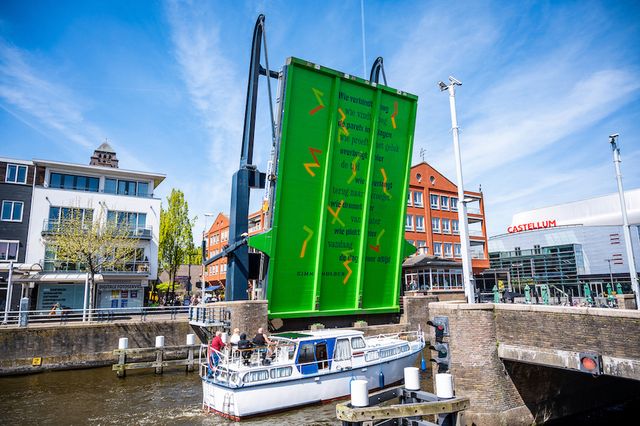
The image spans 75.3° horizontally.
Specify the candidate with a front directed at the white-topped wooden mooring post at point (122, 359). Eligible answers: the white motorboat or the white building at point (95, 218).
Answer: the white building

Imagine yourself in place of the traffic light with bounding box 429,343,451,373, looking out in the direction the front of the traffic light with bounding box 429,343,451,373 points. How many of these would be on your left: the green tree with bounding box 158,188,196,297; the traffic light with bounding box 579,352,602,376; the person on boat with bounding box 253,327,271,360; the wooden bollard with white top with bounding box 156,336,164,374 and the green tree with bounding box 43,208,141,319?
1

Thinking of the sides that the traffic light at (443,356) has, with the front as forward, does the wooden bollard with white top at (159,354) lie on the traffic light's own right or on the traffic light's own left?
on the traffic light's own right

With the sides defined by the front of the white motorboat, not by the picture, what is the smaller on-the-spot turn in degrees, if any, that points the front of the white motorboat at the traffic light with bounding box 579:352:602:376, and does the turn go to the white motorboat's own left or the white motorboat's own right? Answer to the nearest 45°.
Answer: approximately 90° to the white motorboat's own right

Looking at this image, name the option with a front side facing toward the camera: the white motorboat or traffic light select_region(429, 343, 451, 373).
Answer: the traffic light

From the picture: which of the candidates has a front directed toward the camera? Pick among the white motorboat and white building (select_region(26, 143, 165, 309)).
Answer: the white building

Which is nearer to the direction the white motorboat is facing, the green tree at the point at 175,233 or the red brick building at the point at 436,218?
the red brick building

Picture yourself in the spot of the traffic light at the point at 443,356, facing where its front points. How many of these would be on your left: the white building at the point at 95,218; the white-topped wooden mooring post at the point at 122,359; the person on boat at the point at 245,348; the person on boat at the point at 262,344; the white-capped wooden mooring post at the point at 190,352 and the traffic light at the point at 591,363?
1

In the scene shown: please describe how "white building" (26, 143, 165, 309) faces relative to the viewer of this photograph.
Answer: facing the viewer

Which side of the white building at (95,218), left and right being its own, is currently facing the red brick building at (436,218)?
left

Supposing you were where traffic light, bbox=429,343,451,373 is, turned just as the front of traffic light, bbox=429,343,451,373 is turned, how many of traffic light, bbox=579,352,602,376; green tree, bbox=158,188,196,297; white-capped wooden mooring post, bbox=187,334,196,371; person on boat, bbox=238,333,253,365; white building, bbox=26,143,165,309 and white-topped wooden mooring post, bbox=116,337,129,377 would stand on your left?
1

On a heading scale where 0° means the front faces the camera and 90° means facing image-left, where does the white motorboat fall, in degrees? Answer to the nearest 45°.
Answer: approximately 225°

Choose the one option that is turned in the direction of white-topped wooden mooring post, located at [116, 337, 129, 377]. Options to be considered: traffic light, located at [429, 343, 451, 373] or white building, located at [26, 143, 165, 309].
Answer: the white building

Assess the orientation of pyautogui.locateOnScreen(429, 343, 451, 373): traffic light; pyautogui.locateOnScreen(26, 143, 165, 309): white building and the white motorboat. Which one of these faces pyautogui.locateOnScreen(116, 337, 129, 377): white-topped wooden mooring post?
the white building
